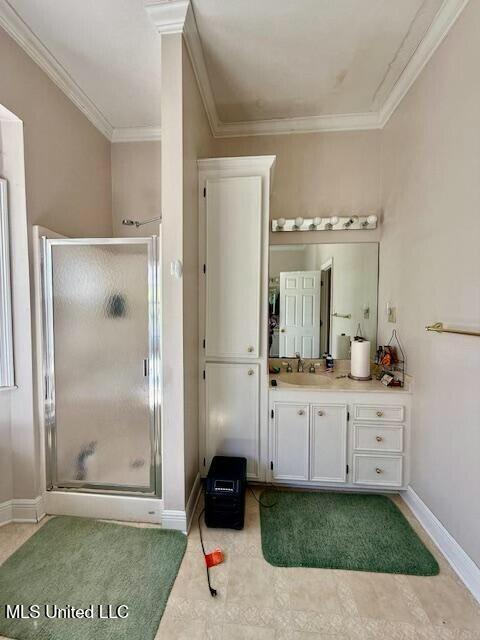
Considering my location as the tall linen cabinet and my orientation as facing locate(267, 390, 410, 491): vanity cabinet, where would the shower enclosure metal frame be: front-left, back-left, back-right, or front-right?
back-right

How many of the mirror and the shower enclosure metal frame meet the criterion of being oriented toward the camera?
2

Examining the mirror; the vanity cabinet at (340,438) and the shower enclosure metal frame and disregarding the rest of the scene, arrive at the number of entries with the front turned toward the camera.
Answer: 3

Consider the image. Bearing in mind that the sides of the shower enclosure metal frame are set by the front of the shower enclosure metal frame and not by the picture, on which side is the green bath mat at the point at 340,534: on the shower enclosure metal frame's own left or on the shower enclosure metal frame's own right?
on the shower enclosure metal frame's own left

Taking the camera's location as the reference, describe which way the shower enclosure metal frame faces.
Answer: facing the viewer

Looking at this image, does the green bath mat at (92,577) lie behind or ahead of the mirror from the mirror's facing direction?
ahead

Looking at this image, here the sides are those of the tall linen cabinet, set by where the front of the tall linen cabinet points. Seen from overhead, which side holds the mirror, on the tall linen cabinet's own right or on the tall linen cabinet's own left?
on the tall linen cabinet's own left

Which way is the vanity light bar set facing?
toward the camera

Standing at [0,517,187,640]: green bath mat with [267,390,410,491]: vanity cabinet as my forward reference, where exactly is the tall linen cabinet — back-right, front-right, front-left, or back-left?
front-left

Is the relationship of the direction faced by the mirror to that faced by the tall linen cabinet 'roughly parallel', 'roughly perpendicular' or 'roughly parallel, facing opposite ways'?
roughly parallel

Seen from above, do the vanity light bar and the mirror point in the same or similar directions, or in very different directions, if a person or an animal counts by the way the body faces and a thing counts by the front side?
same or similar directions
